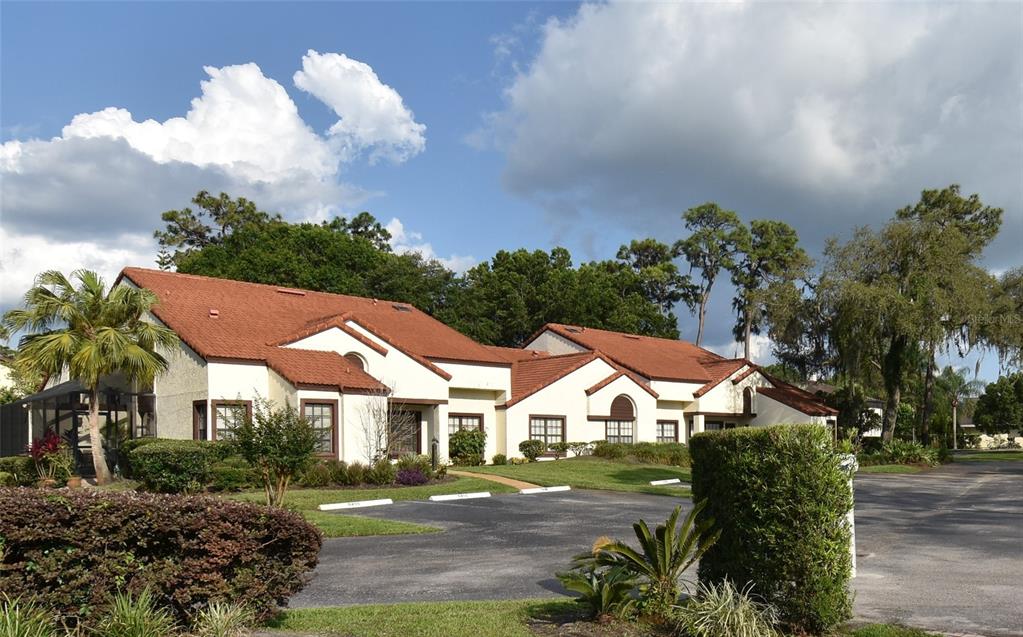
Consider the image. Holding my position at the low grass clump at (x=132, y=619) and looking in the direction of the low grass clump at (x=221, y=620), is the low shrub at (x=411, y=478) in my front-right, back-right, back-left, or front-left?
front-left

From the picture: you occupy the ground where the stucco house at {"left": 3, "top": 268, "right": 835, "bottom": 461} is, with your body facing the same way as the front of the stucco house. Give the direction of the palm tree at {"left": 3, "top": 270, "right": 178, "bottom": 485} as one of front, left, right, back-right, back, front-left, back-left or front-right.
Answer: right

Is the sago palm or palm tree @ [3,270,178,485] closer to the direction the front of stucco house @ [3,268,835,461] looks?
the sago palm

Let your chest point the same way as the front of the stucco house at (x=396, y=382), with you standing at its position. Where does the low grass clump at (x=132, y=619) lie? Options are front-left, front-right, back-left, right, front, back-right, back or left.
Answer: front-right

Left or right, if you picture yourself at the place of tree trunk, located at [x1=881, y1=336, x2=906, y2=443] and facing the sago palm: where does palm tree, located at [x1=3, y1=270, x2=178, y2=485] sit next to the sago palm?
right

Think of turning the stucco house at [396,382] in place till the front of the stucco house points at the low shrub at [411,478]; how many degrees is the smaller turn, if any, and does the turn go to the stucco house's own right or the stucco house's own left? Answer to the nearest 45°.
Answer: approximately 45° to the stucco house's own right

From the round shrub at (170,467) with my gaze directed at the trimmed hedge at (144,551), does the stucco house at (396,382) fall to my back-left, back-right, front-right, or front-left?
back-left

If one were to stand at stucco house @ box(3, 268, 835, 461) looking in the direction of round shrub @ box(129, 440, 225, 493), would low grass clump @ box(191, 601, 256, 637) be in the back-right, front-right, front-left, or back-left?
front-left

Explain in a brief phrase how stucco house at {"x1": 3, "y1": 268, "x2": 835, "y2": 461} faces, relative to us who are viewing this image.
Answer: facing the viewer and to the right of the viewer

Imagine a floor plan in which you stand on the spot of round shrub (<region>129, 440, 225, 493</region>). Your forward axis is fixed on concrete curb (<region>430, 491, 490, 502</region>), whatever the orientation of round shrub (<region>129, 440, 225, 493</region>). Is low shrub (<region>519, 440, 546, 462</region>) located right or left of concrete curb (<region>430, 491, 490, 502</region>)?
left

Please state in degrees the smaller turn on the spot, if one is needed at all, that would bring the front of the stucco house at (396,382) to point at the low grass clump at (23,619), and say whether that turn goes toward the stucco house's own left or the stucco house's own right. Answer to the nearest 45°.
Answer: approximately 45° to the stucco house's own right

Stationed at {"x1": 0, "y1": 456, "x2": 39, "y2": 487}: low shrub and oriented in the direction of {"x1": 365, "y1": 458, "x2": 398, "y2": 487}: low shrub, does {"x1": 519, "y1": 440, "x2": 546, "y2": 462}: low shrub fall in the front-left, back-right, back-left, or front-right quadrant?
front-left
